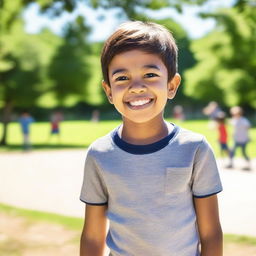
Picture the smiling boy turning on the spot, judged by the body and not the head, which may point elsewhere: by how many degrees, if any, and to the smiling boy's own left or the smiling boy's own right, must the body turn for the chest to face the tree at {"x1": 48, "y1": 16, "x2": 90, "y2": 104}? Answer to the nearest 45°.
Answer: approximately 180°

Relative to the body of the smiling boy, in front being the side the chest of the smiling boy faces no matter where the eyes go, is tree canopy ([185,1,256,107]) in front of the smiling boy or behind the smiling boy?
behind

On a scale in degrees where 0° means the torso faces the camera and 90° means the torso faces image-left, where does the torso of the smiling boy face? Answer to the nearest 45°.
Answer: approximately 0°

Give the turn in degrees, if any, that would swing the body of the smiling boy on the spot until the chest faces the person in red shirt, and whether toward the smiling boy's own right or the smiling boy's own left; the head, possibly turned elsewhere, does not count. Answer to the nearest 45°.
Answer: approximately 180°
